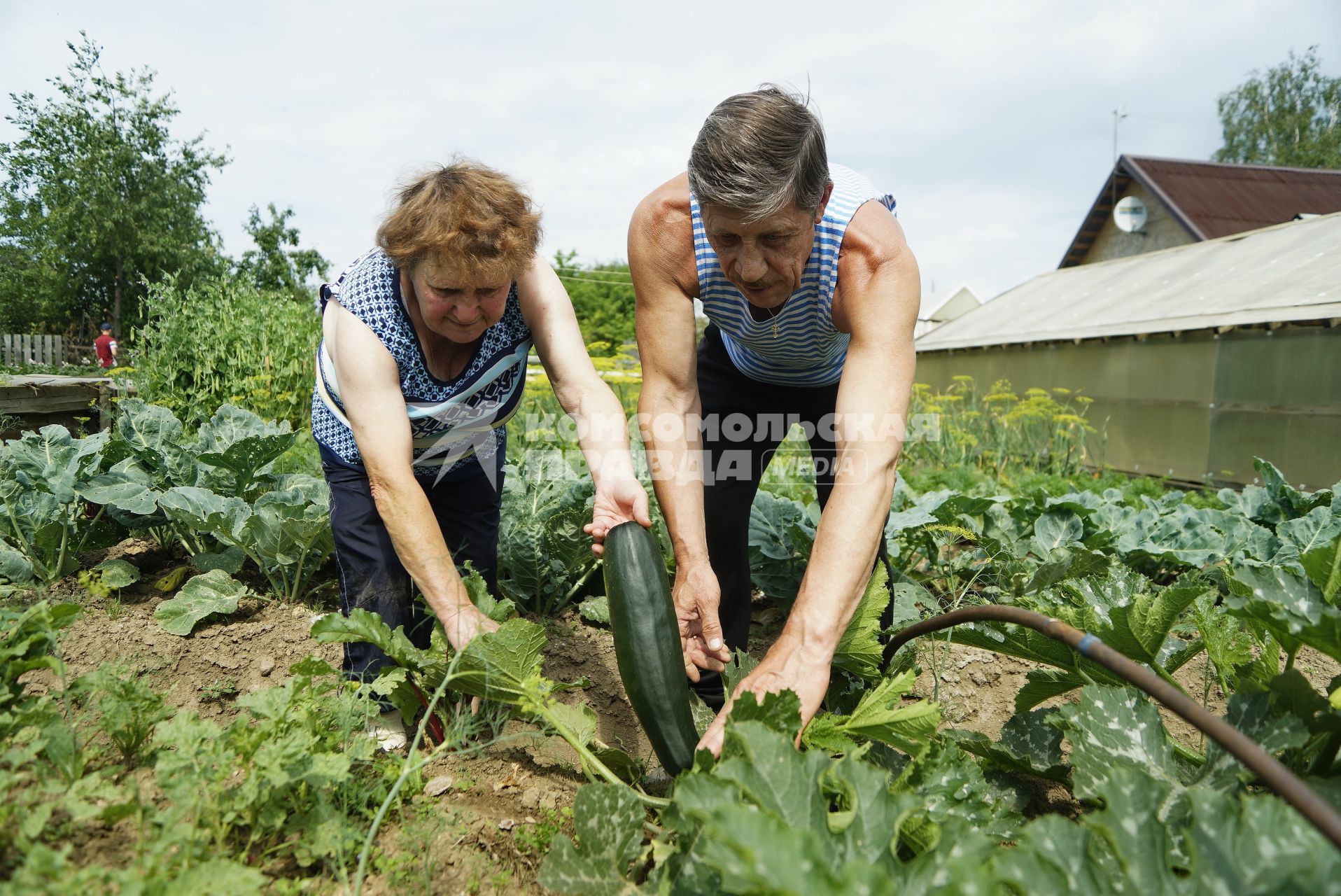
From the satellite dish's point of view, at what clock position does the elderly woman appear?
The elderly woman is roughly at 12 o'clock from the satellite dish.

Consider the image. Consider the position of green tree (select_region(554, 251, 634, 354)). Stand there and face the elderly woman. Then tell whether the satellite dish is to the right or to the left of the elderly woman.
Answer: left

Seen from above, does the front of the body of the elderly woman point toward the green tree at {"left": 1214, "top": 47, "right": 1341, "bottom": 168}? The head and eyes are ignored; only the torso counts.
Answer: no

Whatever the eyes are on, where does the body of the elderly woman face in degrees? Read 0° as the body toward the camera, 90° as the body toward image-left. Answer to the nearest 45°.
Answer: approximately 315°

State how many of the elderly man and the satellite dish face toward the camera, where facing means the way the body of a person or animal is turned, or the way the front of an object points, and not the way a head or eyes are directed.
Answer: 2

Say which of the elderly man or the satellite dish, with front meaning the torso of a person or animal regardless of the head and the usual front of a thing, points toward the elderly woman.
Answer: the satellite dish

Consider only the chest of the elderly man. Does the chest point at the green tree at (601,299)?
no

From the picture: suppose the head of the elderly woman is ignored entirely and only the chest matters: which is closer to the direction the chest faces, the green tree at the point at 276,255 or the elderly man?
the elderly man

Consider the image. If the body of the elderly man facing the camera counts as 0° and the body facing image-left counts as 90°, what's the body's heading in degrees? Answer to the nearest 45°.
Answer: approximately 0°

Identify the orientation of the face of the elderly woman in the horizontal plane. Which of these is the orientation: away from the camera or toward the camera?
toward the camera

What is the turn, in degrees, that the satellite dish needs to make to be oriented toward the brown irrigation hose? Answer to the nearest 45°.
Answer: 0° — it already faces it

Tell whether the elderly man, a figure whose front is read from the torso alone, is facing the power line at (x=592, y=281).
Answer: no

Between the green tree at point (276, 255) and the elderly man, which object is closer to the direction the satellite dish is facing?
the elderly man

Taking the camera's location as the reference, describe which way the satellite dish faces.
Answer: facing the viewer

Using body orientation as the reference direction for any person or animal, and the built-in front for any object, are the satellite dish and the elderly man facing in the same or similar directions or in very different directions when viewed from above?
same or similar directions

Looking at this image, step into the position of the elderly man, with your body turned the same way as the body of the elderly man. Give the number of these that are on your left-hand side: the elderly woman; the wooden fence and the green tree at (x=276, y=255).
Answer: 0

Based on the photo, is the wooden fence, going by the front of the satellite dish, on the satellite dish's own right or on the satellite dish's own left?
on the satellite dish's own right
